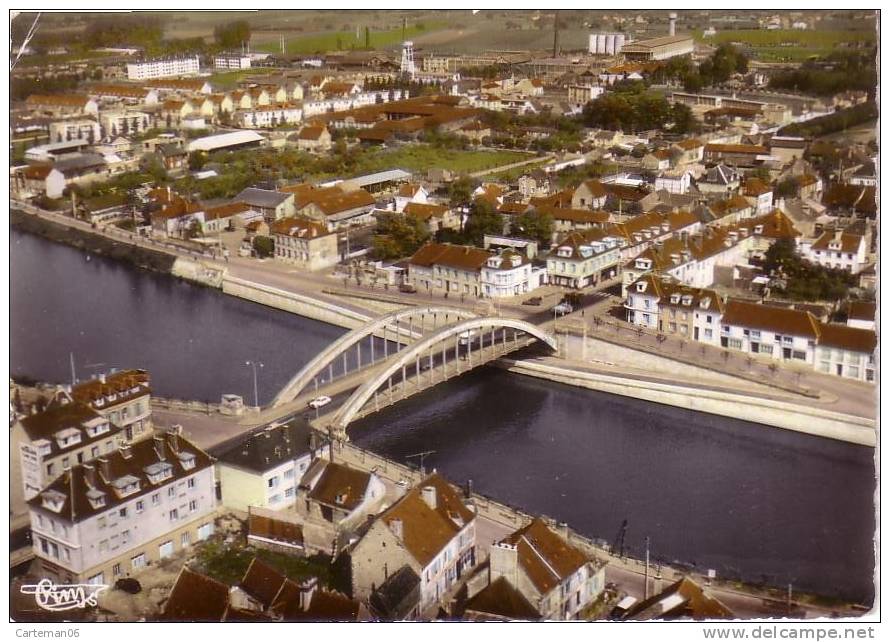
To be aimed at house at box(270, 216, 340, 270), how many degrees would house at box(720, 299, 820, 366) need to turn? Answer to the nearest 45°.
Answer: approximately 135° to its right

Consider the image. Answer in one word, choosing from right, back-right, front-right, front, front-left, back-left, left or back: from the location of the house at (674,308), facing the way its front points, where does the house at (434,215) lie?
right

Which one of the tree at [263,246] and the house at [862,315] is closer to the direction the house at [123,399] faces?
the house
